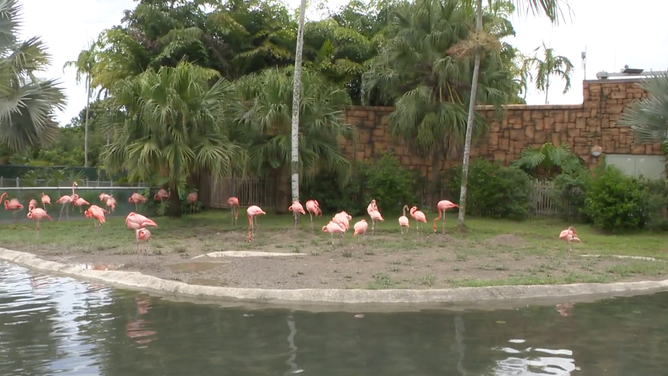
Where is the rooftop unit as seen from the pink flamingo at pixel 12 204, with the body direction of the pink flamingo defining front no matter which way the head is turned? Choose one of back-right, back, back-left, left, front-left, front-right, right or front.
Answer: back

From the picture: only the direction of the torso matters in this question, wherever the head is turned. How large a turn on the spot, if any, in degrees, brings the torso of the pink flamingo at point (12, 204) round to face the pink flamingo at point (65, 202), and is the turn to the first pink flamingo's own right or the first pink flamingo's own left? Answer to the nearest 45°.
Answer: approximately 180°

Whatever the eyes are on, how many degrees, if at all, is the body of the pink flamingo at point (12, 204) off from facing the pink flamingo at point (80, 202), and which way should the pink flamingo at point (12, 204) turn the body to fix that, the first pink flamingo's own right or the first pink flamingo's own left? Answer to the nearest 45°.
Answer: approximately 180°
